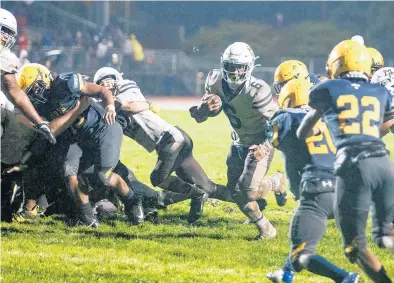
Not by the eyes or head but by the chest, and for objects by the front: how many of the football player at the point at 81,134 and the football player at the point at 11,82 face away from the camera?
0

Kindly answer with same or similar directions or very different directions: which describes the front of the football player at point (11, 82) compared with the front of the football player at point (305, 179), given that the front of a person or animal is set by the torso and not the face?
very different directions

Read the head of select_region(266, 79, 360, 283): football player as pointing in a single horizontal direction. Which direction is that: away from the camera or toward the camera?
away from the camera

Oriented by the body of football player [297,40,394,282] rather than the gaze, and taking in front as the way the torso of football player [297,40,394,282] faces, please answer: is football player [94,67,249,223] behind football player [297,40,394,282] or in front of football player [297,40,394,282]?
in front

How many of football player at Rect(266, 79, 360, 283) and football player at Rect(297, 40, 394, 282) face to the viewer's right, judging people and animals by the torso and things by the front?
0

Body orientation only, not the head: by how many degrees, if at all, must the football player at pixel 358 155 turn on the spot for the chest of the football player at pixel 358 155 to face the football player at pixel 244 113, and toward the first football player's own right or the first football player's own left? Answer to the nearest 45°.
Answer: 0° — they already face them

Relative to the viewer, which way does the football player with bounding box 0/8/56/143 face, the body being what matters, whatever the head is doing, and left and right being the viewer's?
facing the viewer and to the right of the viewer

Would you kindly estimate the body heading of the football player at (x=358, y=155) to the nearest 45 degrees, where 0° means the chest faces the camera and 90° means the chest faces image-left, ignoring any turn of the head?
approximately 135°

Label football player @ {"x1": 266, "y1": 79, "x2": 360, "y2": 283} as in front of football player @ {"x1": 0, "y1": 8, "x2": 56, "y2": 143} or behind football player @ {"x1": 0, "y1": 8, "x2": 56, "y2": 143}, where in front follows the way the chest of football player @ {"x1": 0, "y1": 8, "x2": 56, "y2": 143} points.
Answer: in front

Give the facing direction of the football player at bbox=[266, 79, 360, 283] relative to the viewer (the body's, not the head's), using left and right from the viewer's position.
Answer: facing away from the viewer and to the left of the viewer
